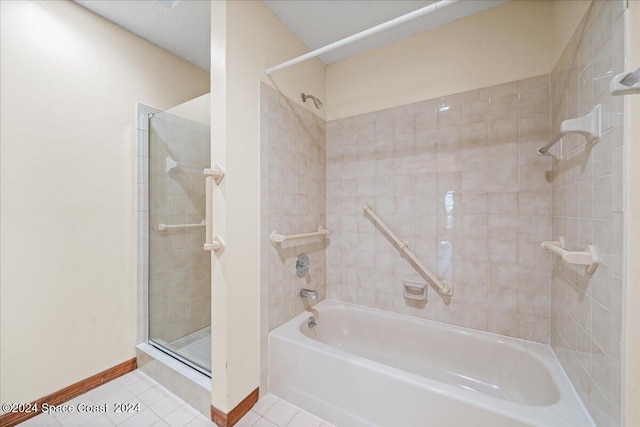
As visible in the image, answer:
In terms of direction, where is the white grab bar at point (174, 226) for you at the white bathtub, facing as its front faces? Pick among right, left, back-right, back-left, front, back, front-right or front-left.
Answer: front-right

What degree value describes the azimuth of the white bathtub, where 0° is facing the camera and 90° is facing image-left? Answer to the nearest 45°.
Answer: approximately 45°

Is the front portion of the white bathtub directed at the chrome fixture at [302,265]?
no
